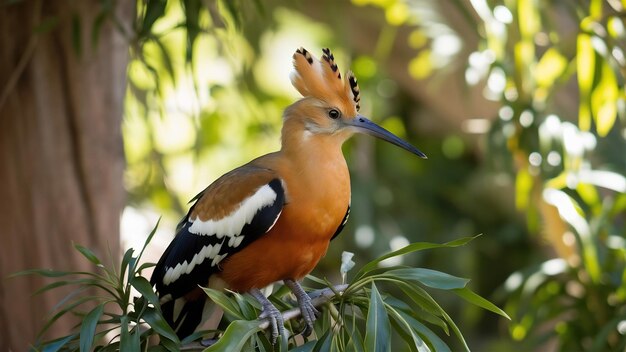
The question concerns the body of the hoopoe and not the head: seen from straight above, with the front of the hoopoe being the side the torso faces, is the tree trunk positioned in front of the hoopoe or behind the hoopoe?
behind

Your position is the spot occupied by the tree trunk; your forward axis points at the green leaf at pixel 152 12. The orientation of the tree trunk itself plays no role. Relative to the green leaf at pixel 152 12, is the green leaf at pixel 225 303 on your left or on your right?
right

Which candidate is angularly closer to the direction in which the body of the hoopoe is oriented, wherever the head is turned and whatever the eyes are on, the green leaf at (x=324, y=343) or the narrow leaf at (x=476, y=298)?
the narrow leaf

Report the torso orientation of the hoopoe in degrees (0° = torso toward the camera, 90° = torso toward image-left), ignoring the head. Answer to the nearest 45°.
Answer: approximately 315°

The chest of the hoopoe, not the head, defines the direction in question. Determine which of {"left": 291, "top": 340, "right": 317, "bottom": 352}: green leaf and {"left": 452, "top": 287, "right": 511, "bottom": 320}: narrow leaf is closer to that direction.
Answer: the narrow leaf
